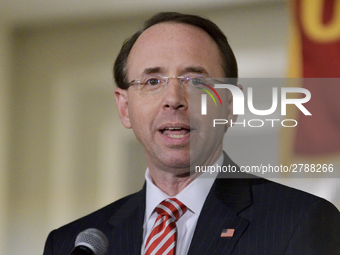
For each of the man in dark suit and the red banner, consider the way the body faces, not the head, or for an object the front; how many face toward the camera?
2

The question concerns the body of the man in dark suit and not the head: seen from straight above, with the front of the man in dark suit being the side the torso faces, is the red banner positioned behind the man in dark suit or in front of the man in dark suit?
behind

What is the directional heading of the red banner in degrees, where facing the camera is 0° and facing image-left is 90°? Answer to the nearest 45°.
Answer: approximately 0°

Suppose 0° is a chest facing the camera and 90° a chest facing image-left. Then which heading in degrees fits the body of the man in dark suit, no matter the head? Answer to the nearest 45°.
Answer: approximately 0°

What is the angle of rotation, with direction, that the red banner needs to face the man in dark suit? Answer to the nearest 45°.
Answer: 0° — it already faces them
